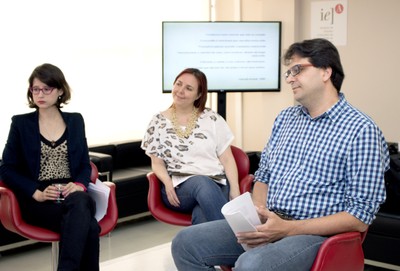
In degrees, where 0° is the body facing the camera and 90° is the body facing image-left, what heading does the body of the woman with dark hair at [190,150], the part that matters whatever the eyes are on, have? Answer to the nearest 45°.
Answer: approximately 0°

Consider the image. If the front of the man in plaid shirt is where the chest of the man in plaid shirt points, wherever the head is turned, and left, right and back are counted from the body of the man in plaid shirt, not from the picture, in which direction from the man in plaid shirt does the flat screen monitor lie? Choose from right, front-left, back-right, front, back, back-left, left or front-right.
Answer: back-right

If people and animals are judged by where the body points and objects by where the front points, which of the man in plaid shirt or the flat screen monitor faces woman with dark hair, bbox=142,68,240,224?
the flat screen monitor

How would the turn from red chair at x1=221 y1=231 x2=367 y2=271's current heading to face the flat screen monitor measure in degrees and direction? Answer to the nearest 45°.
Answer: approximately 135° to its right

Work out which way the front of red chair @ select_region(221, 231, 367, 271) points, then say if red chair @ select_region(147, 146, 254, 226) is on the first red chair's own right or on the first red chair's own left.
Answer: on the first red chair's own right

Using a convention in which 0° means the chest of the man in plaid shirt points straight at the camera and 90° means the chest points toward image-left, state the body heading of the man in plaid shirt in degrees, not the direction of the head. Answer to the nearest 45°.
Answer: approximately 45°

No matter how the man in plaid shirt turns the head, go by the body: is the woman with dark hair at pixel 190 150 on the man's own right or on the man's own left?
on the man's own right

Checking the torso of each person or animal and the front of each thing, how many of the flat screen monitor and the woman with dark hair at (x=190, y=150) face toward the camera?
2

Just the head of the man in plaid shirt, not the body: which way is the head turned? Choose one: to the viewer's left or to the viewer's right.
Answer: to the viewer's left
